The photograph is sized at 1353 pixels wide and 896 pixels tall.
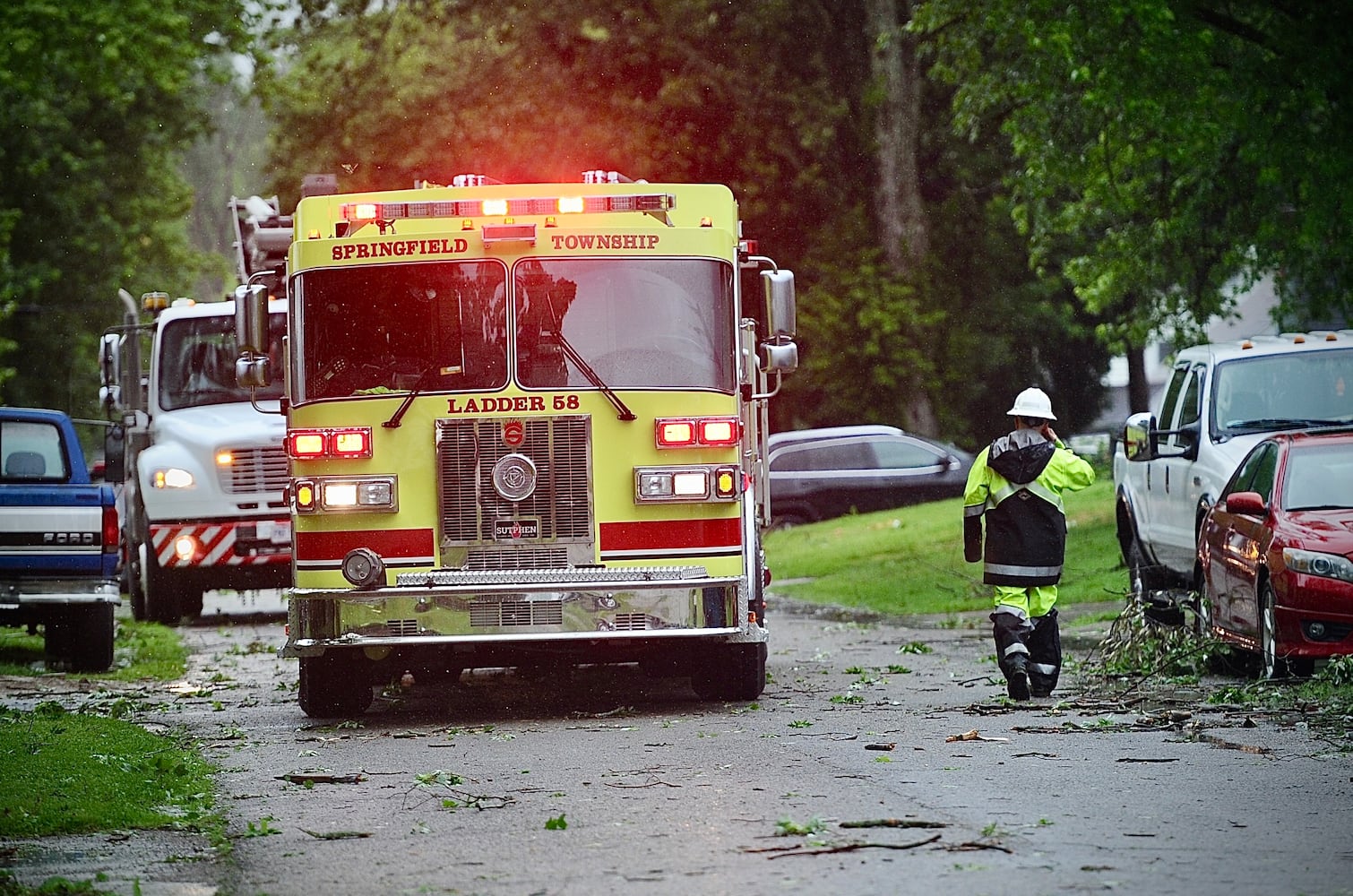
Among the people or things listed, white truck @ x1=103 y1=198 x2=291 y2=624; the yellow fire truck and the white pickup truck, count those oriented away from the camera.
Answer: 0

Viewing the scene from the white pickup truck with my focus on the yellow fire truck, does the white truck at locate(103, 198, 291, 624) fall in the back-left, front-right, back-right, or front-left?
front-right

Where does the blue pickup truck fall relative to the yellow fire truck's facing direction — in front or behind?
behind

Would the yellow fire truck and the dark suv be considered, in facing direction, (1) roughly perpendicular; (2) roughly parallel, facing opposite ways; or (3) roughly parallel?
roughly perpendicular

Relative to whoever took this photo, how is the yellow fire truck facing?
facing the viewer

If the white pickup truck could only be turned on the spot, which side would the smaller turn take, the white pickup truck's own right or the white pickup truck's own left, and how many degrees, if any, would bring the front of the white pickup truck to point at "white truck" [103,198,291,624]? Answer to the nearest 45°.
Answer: approximately 135° to the white pickup truck's own right

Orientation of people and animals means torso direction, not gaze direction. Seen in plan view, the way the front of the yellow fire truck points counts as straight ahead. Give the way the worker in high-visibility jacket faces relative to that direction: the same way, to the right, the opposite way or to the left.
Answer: the opposite way

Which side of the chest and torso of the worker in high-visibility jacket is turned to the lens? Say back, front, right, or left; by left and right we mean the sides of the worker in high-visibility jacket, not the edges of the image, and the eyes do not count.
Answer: back

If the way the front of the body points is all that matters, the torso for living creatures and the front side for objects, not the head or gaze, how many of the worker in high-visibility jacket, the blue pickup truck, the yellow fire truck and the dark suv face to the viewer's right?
1

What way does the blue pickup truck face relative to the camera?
away from the camera

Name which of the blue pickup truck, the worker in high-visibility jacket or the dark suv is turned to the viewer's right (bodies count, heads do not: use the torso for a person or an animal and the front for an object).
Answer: the dark suv

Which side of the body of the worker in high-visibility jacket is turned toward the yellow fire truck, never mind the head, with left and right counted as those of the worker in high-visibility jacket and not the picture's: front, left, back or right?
left

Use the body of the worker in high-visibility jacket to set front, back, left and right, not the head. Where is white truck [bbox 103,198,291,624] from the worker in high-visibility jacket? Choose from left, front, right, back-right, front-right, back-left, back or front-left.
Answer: front-left

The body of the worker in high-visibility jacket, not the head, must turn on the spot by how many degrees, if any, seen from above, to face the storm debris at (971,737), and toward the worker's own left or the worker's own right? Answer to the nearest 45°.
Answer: approximately 180°

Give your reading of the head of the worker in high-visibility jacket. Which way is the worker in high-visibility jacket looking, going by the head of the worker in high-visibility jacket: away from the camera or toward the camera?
away from the camera

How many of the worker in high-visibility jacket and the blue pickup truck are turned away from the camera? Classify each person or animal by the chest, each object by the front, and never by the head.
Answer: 2

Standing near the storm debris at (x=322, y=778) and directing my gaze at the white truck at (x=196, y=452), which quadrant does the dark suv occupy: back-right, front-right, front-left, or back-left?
front-right
